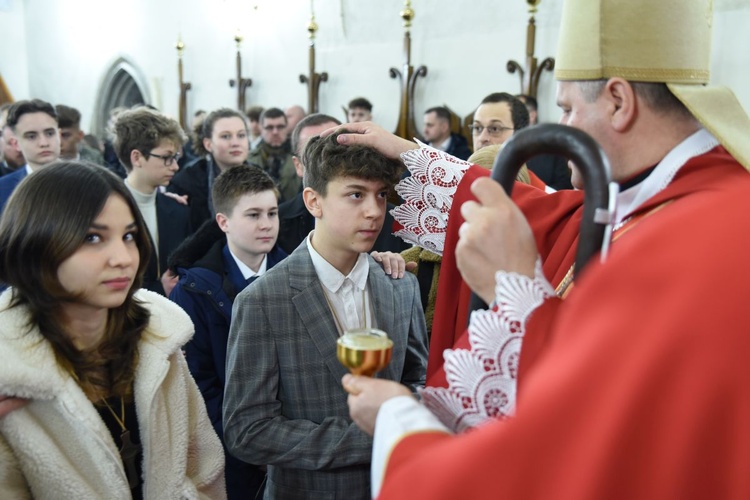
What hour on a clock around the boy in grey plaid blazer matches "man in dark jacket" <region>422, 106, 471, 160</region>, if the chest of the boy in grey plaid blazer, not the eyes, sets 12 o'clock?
The man in dark jacket is roughly at 8 o'clock from the boy in grey plaid blazer.

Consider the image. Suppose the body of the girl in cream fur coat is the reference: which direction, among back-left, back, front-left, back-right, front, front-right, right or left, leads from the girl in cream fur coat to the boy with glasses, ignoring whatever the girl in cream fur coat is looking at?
back-left

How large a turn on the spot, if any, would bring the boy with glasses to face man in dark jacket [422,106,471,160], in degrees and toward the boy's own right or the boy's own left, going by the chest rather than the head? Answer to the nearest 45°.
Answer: approximately 90° to the boy's own left

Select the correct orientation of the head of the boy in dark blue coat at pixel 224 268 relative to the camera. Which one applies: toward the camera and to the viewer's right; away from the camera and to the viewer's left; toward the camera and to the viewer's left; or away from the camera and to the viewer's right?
toward the camera and to the viewer's right
